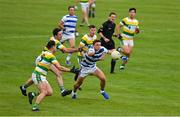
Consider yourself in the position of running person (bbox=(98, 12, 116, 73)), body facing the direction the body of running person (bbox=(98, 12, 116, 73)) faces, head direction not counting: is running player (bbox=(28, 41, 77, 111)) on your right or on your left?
on your right

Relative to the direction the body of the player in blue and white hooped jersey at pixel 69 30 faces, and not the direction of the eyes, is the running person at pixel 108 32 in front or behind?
in front

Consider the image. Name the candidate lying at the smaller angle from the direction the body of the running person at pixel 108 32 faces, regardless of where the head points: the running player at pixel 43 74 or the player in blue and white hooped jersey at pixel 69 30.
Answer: the running player

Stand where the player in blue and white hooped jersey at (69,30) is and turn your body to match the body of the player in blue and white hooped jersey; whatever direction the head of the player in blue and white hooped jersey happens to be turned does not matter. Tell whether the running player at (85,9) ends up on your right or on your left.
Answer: on your left

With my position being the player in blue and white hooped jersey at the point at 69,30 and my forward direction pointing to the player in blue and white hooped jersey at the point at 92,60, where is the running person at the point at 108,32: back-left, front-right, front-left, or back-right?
front-left

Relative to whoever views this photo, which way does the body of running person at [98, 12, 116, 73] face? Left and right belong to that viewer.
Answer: facing the viewer and to the right of the viewer

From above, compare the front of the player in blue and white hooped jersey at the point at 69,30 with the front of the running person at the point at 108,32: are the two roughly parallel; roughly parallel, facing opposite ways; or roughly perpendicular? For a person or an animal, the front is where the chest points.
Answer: roughly parallel
